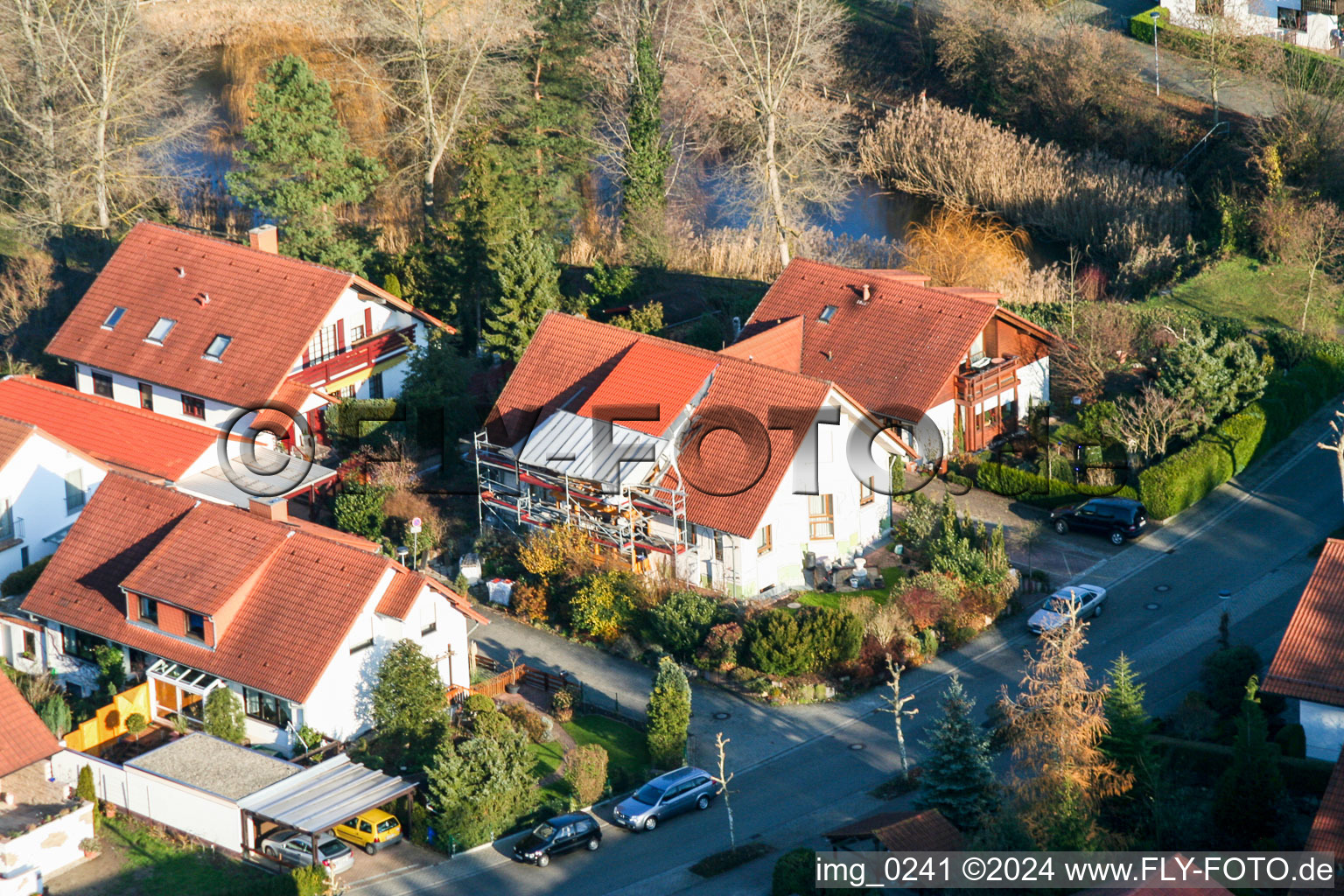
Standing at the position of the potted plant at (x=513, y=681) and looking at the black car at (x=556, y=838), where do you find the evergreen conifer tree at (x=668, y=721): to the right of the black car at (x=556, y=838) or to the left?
left

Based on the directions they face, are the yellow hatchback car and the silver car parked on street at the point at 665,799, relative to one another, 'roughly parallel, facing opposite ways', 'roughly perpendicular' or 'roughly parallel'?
roughly perpendicular

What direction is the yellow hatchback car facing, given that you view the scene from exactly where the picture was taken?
facing away from the viewer and to the left of the viewer
